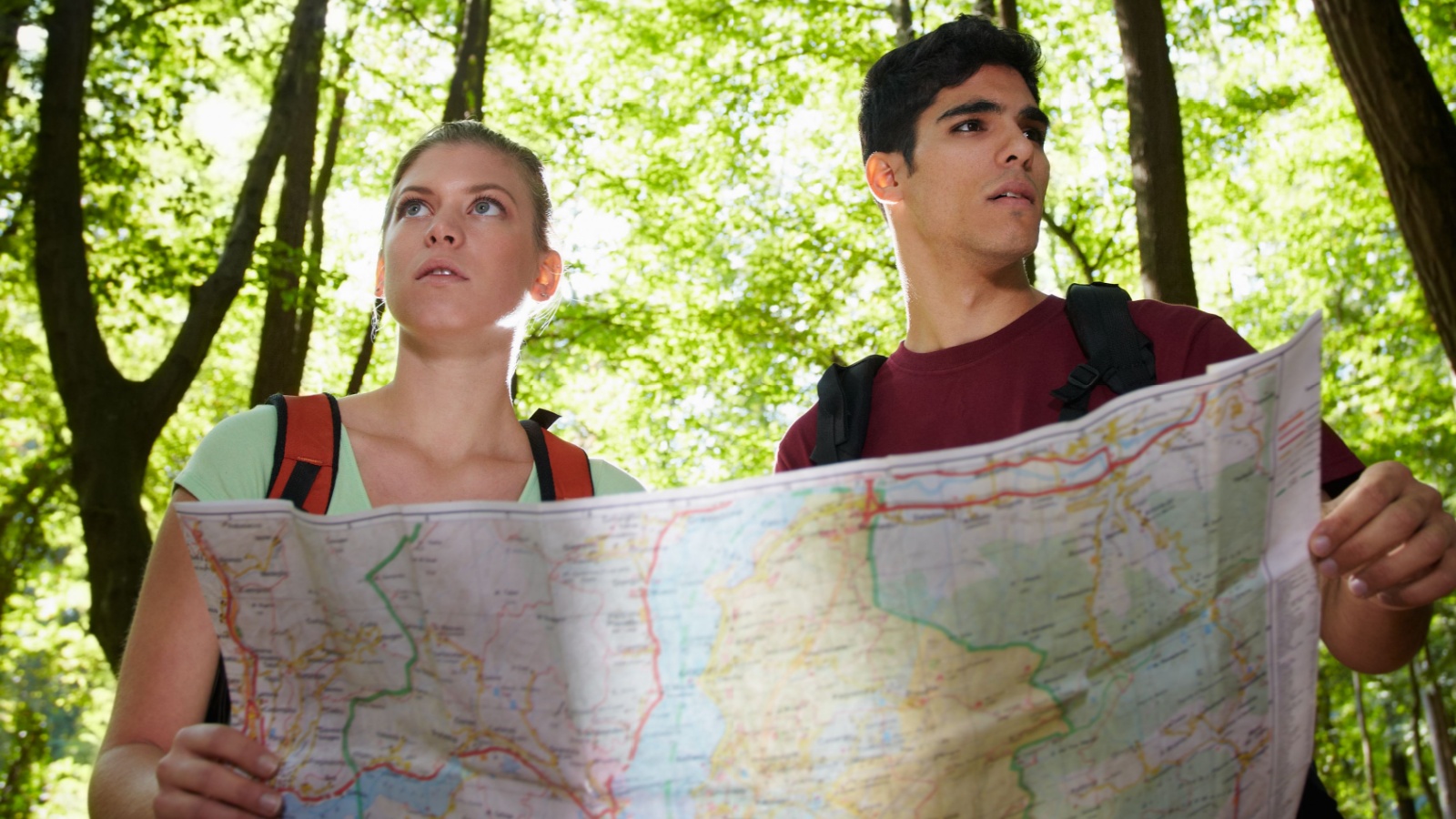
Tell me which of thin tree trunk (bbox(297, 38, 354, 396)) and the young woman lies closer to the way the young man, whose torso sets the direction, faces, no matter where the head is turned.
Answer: the young woman

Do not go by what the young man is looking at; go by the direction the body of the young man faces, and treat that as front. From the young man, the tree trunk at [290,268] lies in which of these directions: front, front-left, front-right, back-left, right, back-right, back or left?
back-right

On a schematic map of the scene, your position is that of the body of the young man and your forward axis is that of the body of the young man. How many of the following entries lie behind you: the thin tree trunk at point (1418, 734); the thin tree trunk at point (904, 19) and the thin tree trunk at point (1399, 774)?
3

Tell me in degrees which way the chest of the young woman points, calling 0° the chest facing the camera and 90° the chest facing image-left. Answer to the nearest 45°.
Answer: approximately 0°

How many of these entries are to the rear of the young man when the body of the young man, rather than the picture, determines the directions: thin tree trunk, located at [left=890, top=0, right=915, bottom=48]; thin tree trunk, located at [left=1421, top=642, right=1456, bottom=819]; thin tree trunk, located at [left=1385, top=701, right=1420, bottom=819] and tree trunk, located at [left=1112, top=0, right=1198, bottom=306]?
4

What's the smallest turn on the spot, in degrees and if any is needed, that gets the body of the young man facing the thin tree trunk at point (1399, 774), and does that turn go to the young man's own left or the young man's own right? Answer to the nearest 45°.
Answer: approximately 180°

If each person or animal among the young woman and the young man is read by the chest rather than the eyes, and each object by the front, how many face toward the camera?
2

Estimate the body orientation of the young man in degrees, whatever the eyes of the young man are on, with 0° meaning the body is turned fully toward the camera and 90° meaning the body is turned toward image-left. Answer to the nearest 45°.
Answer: approximately 0°

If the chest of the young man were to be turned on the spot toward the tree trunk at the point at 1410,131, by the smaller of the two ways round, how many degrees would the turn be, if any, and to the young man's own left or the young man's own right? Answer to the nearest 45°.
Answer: approximately 135° to the young man's own left

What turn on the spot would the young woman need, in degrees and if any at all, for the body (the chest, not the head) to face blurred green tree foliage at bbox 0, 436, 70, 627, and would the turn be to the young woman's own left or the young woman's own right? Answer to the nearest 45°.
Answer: approximately 180°

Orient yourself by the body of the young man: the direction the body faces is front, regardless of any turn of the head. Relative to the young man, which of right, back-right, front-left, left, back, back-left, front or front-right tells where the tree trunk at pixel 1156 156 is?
back
